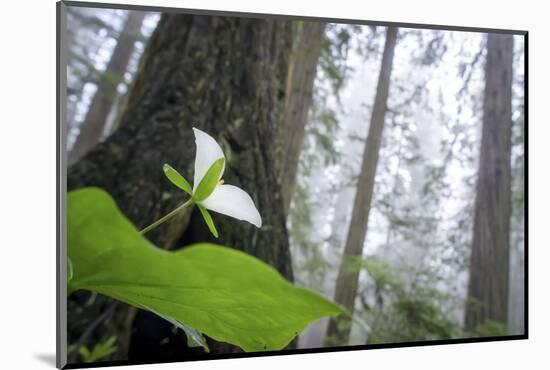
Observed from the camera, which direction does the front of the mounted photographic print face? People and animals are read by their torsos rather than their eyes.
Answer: facing the viewer and to the right of the viewer
